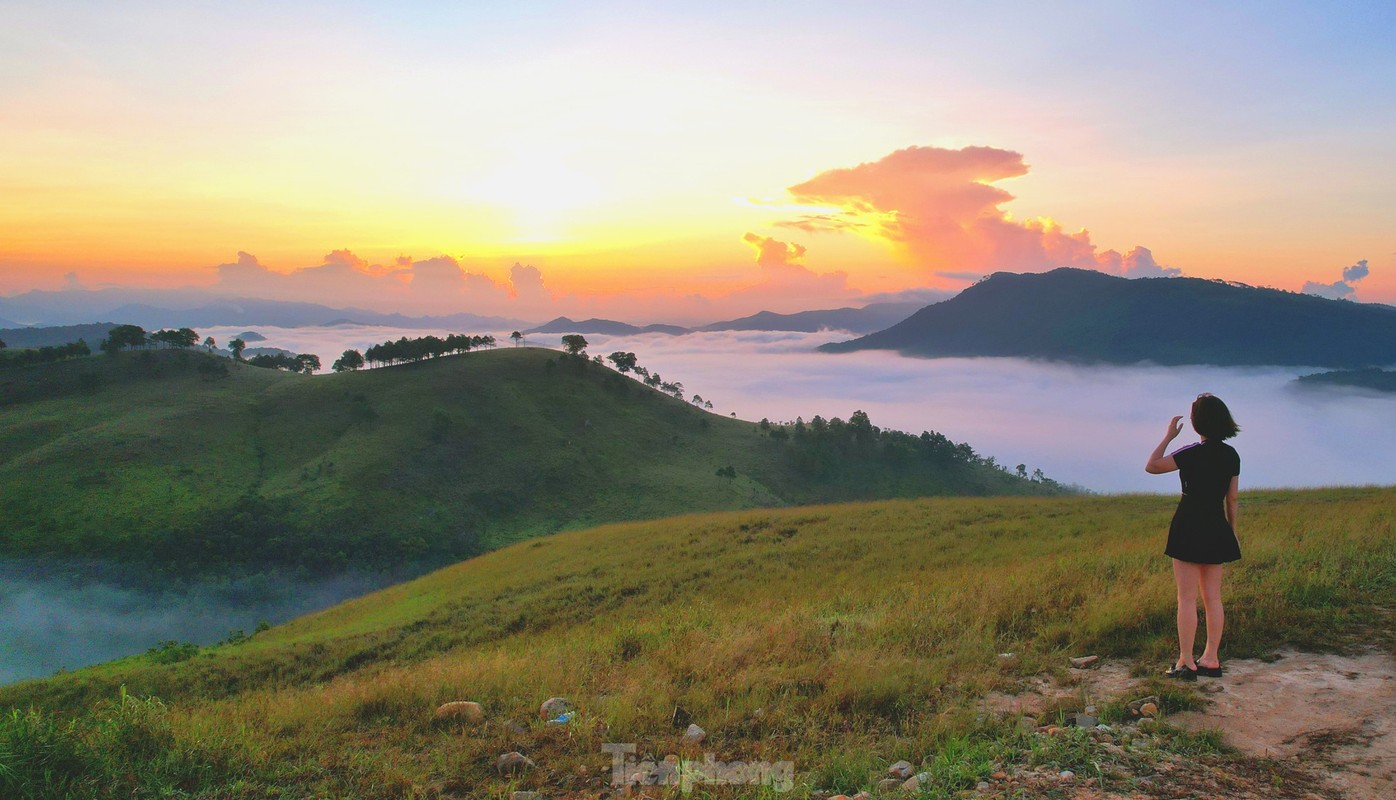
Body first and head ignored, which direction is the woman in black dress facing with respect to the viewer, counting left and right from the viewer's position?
facing away from the viewer and to the left of the viewer

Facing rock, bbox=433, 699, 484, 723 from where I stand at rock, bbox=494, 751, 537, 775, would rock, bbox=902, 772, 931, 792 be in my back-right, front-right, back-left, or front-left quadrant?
back-right

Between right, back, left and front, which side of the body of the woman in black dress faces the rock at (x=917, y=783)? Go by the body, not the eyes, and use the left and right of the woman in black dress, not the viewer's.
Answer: left

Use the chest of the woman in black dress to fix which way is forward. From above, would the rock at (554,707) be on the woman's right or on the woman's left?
on the woman's left

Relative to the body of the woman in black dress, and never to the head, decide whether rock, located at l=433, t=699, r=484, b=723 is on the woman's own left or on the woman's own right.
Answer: on the woman's own left

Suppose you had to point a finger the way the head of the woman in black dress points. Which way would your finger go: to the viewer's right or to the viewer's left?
to the viewer's left

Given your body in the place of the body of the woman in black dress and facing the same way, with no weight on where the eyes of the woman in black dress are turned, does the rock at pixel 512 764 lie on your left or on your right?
on your left
